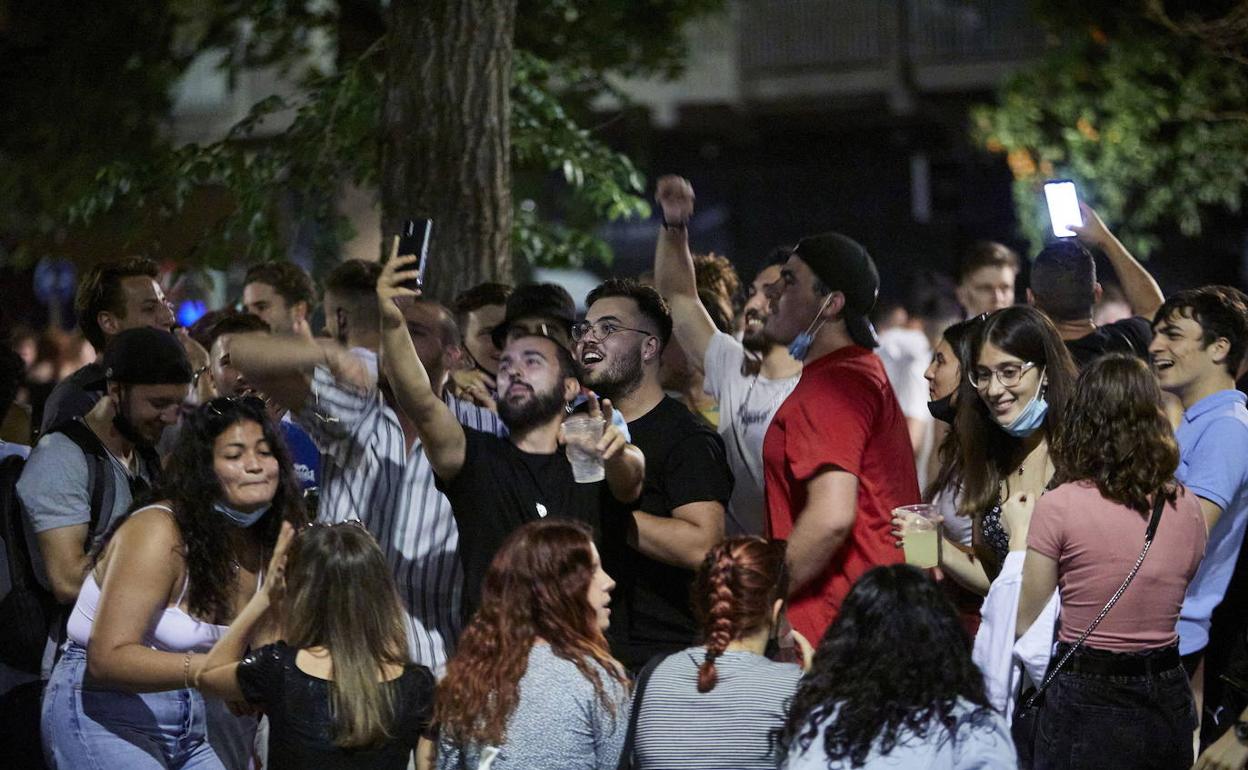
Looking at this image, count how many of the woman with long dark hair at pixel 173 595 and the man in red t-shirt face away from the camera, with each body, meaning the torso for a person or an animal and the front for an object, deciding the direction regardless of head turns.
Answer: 0

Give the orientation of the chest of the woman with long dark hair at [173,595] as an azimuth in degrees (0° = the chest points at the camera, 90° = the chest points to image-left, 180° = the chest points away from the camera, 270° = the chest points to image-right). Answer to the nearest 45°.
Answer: approximately 315°

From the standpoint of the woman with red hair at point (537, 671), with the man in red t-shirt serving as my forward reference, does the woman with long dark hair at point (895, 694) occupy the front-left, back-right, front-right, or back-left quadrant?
front-right

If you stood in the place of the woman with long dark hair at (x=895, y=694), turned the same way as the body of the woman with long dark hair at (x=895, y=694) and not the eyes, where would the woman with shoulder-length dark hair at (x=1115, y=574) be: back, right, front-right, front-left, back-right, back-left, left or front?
front-right

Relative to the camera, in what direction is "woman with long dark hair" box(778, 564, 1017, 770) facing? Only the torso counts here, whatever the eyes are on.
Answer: away from the camera

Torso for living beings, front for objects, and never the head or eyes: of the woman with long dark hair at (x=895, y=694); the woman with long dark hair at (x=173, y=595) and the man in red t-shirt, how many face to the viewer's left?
1

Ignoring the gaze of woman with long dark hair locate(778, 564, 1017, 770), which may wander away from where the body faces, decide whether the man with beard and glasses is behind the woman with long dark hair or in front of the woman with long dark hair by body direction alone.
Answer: in front

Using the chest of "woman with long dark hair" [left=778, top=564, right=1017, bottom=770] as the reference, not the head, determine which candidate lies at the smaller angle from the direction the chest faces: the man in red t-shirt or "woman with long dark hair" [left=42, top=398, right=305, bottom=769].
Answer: the man in red t-shirt

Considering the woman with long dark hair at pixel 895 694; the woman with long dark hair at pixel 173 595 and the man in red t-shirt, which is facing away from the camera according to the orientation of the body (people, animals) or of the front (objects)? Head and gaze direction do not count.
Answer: the woman with long dark hair at pixel 895 694

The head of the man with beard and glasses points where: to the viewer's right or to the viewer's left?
to the viewer's left

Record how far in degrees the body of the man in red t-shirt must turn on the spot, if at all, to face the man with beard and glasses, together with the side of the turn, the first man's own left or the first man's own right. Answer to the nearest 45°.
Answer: approximately 45° to the first man's own left

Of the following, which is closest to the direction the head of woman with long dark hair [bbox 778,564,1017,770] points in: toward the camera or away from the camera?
away from the camera

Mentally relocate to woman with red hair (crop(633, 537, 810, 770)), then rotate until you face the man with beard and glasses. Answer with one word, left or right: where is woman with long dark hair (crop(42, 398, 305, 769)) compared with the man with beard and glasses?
left

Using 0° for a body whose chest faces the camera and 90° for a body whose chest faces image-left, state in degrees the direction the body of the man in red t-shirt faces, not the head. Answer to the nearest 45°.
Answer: approximately 90°

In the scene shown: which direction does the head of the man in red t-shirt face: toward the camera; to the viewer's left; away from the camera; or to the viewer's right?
to the viewer's left
